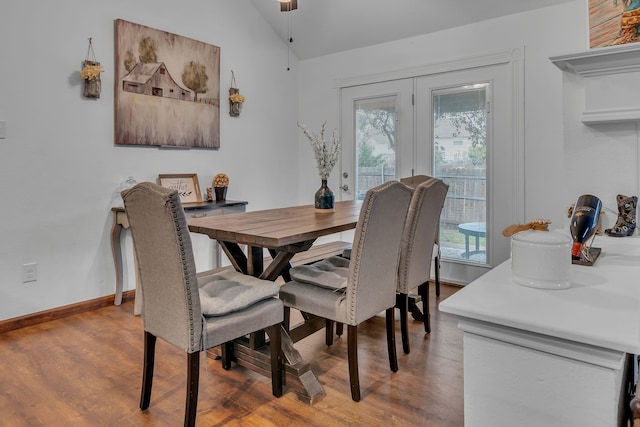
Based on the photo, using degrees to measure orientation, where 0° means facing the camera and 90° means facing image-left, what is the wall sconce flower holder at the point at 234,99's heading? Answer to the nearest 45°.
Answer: approximately 315°

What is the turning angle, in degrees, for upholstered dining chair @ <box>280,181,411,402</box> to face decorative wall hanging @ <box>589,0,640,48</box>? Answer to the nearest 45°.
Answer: approximately 180°

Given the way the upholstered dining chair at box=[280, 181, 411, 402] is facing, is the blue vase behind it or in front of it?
in front

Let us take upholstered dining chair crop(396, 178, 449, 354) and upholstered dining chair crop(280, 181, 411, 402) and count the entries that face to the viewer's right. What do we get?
0

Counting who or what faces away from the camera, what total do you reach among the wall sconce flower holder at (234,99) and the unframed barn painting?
0

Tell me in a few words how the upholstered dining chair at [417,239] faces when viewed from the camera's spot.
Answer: facing away from the viewer and to the left of the viewer

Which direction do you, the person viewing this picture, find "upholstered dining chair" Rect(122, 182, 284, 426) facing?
facing away from the viewer and to the right of the viewer

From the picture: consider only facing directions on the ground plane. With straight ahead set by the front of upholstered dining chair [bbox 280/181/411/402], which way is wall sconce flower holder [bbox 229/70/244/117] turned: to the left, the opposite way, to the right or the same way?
the opposite way

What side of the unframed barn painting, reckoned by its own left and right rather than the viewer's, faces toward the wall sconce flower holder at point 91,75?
right

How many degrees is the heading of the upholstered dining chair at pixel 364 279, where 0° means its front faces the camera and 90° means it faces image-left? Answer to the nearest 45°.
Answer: approximately 135°

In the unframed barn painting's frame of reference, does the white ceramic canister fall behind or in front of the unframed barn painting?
in front
